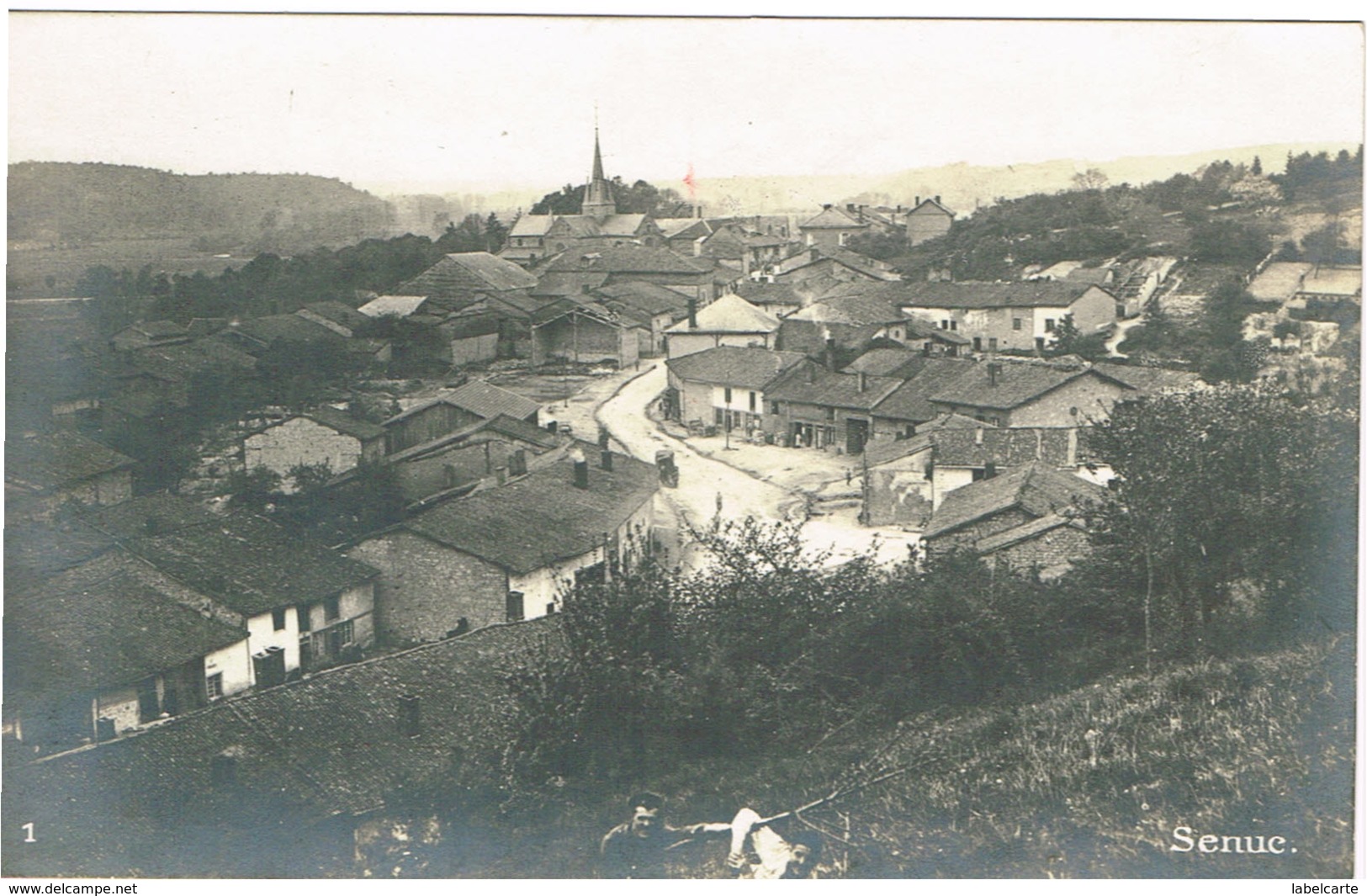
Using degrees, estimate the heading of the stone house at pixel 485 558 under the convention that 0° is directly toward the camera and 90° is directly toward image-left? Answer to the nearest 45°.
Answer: approximately 315°

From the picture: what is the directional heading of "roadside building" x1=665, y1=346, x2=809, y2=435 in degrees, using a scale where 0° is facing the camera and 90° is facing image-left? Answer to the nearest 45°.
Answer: approximately 45°

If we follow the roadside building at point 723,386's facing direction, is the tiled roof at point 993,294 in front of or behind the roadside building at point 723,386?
behind

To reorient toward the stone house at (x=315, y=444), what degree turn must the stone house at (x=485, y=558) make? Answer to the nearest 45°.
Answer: approximately 135° to its right
